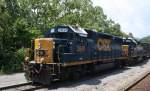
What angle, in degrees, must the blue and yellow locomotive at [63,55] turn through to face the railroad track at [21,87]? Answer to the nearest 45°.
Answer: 0° — it already faces it
